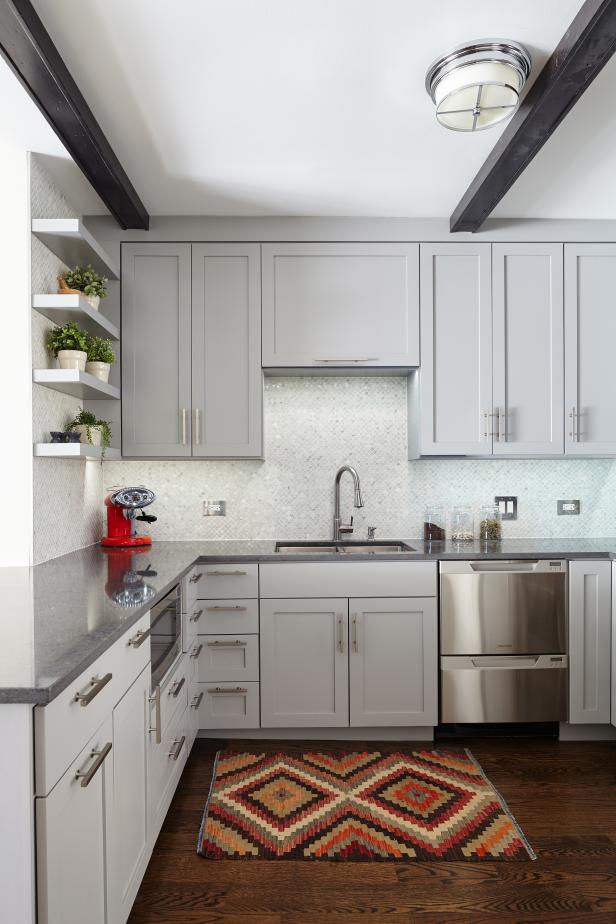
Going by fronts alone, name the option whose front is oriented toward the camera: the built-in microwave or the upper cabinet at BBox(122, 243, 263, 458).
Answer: the upper cabinet

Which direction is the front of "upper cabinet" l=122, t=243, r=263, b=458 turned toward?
toward the camera

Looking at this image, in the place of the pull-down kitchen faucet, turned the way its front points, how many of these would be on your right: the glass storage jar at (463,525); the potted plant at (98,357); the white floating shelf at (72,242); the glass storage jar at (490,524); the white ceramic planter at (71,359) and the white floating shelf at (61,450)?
4

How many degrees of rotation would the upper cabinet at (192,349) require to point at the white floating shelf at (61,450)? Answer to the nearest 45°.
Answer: approximately 45° to its right

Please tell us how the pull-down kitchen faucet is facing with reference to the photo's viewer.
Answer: facing the viewer and to the right of the viewer

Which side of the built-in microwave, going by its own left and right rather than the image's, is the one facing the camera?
right

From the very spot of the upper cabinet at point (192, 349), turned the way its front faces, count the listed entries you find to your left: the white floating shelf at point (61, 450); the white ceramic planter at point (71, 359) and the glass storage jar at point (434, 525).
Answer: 1

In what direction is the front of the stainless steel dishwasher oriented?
toward the camera

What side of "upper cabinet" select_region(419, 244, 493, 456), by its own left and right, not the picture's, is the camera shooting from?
front

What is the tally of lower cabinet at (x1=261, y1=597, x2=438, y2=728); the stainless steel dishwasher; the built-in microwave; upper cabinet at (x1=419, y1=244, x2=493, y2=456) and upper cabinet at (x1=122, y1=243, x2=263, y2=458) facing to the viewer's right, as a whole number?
1

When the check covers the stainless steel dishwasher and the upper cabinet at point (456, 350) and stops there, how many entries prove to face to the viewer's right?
0
